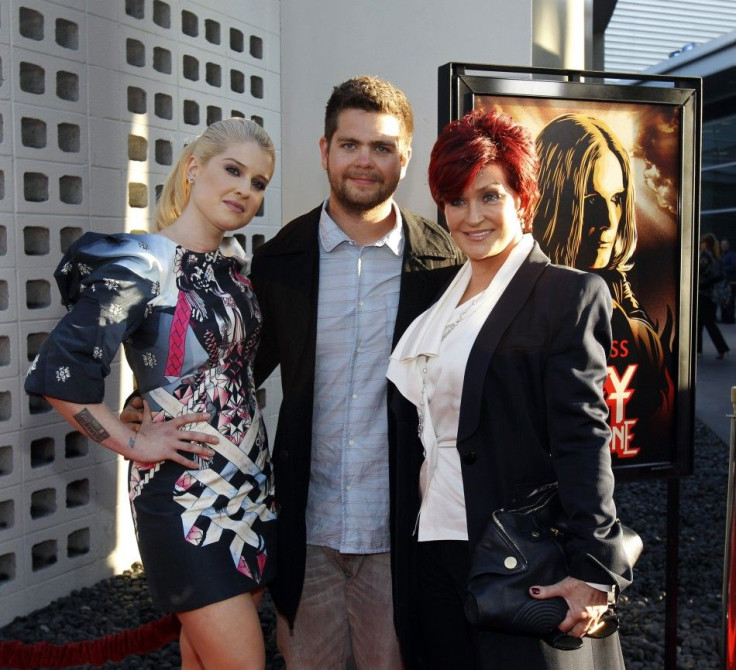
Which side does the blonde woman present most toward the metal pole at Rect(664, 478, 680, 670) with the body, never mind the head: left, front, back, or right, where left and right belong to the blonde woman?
left

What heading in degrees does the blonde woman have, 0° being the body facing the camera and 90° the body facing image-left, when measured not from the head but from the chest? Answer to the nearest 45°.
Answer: approximately 315°

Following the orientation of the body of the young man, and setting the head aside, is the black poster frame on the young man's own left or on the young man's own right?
on the young man's own left

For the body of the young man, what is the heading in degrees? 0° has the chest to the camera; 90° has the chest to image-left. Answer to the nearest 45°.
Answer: approximately 0°

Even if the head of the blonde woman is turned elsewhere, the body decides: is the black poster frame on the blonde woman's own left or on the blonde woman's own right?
on the blonde woman's own left

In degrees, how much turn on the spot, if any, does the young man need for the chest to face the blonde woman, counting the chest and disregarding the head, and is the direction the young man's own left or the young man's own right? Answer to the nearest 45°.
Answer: approximately 45° to the young man's own right

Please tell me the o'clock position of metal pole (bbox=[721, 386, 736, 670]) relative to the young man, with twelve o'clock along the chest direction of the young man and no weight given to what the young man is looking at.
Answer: The metal pole is roughly at 9 o'clock from the young man.

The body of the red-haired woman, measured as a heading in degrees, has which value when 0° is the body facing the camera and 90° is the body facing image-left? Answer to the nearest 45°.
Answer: approximately 45°
